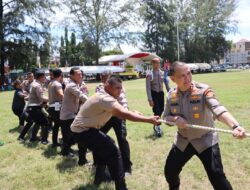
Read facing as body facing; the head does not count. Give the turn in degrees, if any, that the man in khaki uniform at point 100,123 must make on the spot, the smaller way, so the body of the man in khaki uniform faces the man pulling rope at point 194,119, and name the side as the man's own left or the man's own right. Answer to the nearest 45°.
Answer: approximately 45° to the man's own right

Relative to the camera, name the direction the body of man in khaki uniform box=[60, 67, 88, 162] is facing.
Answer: to the viewer's right

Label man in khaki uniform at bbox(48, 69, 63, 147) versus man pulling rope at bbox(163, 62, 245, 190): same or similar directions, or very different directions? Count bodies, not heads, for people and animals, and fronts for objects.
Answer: very different directions

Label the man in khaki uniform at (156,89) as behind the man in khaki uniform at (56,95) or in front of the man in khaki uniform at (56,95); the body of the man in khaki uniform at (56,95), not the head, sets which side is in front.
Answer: in front

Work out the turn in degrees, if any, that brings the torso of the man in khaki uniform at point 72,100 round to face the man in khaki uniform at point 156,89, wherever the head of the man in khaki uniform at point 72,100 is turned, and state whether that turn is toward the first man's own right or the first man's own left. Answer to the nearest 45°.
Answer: approximately 45° to the first man's own left

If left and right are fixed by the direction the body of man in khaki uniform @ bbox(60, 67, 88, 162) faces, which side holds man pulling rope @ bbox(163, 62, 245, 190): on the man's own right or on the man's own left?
on the man's own right

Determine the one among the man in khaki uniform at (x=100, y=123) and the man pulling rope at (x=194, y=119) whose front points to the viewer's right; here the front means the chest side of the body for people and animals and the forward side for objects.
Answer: the man in khaki uniform

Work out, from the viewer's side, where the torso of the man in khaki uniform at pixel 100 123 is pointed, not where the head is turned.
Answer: to the viewer's right
